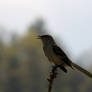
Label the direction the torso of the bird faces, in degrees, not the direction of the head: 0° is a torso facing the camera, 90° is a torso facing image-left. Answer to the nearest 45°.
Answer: approximately 90°
